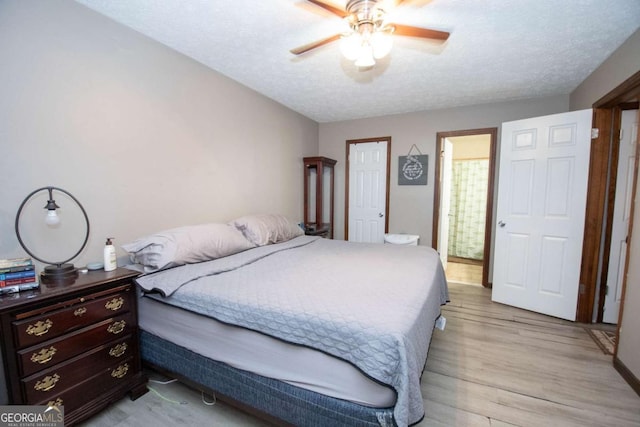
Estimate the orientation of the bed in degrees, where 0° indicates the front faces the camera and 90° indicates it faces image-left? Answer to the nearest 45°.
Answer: approximately 315°

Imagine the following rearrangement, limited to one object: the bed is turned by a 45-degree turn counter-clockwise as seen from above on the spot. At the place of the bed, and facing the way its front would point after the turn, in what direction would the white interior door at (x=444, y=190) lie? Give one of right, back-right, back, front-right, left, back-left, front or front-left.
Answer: front-left

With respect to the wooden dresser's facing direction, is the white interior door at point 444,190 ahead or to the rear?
ahead

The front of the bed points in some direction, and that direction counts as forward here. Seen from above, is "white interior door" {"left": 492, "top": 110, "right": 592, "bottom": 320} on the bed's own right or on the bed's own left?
on the bed's own left

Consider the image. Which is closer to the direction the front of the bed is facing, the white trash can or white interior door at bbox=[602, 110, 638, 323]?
the white interior door

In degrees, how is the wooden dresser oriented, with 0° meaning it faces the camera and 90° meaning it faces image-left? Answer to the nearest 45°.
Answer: approximately 315°

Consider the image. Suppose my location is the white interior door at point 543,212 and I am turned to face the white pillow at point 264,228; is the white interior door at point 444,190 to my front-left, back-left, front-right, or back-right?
front-right

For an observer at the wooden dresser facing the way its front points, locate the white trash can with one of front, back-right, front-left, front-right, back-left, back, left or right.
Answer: front-left

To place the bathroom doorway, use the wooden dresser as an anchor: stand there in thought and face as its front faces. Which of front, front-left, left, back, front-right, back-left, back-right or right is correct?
front-left

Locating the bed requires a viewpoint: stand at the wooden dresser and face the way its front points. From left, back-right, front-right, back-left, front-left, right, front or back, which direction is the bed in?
front

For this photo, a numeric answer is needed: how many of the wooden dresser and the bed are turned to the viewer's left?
0

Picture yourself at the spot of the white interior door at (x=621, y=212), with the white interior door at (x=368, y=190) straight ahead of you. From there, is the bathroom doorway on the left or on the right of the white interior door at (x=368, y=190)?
right

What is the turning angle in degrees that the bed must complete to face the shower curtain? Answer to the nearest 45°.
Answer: approximately 90° to its left
